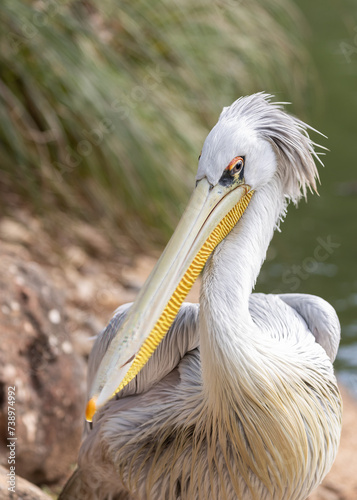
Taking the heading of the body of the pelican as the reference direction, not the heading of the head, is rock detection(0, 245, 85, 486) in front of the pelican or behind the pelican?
behind
